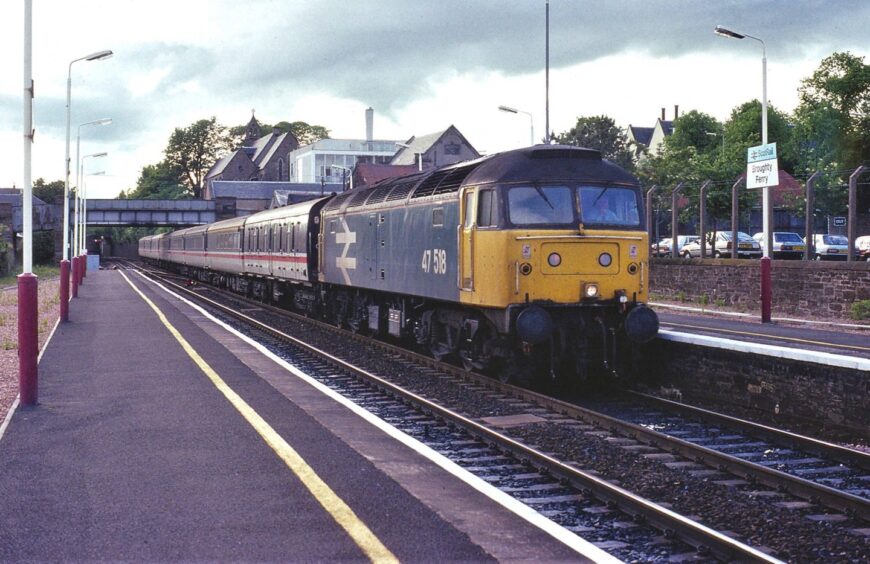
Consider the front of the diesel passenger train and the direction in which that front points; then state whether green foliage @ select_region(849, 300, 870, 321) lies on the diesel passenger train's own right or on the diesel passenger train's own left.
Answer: on the diesel passenger train's own left

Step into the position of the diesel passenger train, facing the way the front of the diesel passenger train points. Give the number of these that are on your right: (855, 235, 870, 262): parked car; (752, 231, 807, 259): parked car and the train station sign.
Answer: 0

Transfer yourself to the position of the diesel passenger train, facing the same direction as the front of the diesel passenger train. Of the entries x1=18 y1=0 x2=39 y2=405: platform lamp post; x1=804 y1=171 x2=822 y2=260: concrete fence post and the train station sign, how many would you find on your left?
2

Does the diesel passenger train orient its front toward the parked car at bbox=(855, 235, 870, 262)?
no

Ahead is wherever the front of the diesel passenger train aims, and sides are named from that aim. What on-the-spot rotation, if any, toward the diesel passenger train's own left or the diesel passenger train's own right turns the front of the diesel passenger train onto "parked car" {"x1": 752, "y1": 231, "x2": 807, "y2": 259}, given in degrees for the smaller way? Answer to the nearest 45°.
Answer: approximately 90° to the diesel passenger train's own left

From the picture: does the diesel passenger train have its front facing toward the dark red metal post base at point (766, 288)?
no

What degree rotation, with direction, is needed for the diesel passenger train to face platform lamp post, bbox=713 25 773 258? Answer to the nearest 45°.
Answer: approximately 90° to its left

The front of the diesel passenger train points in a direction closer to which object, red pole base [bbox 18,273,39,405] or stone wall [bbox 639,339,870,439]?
the stone wall

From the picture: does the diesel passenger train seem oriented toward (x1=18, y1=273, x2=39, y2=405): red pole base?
no

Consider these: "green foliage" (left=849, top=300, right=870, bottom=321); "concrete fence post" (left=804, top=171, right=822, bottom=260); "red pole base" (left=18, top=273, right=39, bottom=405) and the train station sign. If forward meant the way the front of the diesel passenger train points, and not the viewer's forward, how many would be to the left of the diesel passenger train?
3

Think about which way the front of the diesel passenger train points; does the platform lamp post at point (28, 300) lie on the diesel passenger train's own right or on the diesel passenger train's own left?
on the diesel passenger train's own right

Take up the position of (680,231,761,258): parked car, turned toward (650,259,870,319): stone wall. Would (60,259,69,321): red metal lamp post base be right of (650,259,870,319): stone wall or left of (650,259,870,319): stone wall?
right

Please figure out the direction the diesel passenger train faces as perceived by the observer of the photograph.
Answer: facing the viewer and to the right of the viewer

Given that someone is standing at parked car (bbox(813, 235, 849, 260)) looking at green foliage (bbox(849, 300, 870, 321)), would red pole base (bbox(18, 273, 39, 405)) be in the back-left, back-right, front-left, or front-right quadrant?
front-right

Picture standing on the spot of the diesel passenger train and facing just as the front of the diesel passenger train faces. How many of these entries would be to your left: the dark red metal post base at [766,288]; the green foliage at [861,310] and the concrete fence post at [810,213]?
3
